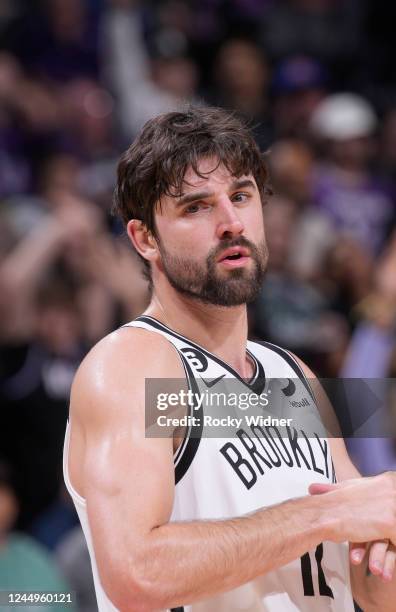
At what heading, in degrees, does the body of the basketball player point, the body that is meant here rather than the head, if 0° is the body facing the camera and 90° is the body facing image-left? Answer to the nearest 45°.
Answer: approximately 315°

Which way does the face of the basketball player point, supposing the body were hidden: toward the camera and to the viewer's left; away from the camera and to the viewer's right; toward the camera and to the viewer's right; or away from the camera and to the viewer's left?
toward the camera and to the viewer's right

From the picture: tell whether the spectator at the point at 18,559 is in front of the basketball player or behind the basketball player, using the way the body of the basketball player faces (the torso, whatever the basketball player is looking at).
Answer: behind
